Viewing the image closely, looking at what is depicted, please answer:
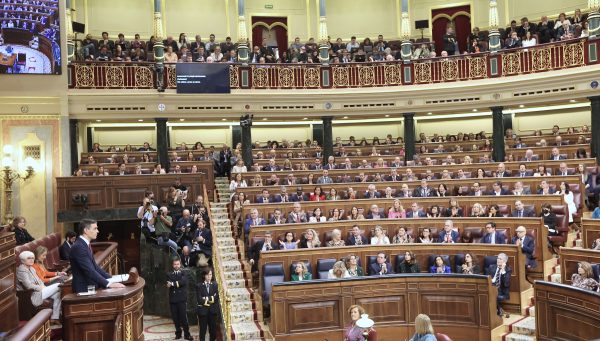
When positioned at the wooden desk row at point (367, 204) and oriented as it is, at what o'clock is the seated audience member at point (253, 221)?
The seated audience member is roughly at 2 o'clock from the wooden desk row.

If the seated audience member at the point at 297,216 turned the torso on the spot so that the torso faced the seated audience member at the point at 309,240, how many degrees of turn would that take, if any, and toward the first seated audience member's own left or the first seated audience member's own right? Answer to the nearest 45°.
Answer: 0° — they already face them

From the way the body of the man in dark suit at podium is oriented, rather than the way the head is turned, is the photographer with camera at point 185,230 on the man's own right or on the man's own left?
on the man's own left

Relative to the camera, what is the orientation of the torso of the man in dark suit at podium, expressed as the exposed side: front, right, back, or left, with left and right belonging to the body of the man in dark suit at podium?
right

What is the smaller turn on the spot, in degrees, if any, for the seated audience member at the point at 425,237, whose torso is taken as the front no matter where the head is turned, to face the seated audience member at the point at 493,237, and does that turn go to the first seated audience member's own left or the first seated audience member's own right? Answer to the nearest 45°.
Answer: approximately 135° to the first seated audience member's own left

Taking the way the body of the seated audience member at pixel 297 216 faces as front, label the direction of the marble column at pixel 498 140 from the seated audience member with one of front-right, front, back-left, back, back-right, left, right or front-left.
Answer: back-left

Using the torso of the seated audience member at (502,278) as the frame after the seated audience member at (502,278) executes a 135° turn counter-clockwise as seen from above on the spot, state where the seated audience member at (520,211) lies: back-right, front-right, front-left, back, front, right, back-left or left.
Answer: left

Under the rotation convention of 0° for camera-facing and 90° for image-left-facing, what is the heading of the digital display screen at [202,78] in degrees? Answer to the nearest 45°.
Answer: approximately 0°

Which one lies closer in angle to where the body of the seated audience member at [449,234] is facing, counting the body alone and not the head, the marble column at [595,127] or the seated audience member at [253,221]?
the seated audience member

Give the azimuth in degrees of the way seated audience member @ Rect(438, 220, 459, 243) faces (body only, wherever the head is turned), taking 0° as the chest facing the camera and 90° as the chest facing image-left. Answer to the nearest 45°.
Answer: approximately 45°

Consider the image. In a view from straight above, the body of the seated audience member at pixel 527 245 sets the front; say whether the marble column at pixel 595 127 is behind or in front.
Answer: behind

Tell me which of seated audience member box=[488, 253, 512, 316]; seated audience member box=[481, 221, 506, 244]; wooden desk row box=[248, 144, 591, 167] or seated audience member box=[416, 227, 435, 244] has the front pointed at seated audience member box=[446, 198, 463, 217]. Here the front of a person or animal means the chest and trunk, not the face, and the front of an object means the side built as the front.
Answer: the wooden desk row

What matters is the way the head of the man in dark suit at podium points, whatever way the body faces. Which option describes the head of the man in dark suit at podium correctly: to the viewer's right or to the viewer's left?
to the viewer's right
